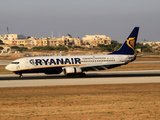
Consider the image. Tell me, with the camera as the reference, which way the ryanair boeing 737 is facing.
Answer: facing to the left of the viewer
